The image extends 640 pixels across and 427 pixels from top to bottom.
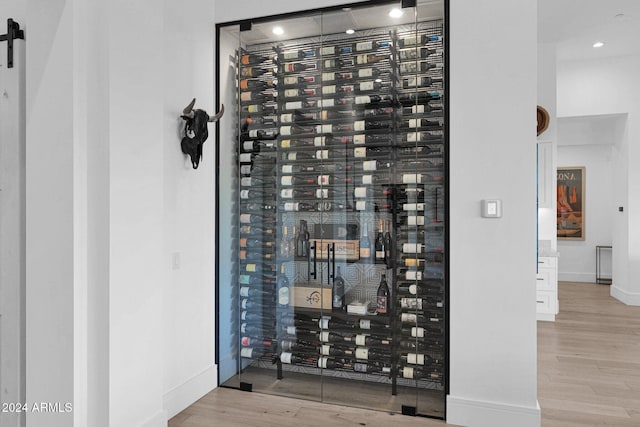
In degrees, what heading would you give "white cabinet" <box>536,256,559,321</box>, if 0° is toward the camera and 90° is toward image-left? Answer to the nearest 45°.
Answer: approximately 0°

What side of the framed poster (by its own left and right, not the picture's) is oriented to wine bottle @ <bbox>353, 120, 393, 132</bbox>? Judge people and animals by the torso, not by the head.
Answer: front

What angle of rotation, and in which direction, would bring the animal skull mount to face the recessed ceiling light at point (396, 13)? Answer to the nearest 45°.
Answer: approximately 45° to its left

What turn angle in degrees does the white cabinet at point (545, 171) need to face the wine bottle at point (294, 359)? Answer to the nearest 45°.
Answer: approximately 45° to its right

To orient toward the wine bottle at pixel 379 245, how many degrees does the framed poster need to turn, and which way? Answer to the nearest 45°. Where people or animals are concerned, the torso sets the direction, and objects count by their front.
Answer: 0° — it already faces it
